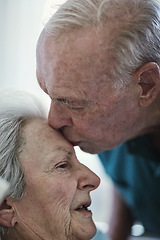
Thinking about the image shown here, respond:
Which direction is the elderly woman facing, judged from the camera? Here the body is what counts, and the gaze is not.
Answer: to the viewer's right

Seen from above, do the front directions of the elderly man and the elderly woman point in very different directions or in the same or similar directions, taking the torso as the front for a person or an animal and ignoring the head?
very different directions

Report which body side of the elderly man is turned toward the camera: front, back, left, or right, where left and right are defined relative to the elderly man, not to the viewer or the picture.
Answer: left

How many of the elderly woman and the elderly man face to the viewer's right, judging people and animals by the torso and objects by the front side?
1
